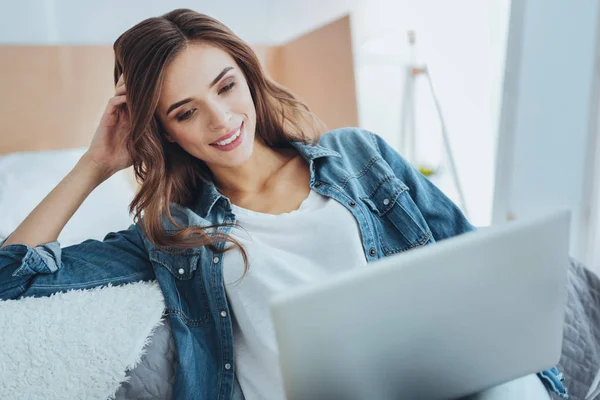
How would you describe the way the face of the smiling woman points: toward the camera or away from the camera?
toward the camera

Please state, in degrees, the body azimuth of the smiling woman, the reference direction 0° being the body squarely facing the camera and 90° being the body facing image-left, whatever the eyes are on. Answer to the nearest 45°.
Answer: approximately 0°

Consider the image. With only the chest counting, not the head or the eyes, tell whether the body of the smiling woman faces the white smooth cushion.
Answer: no
